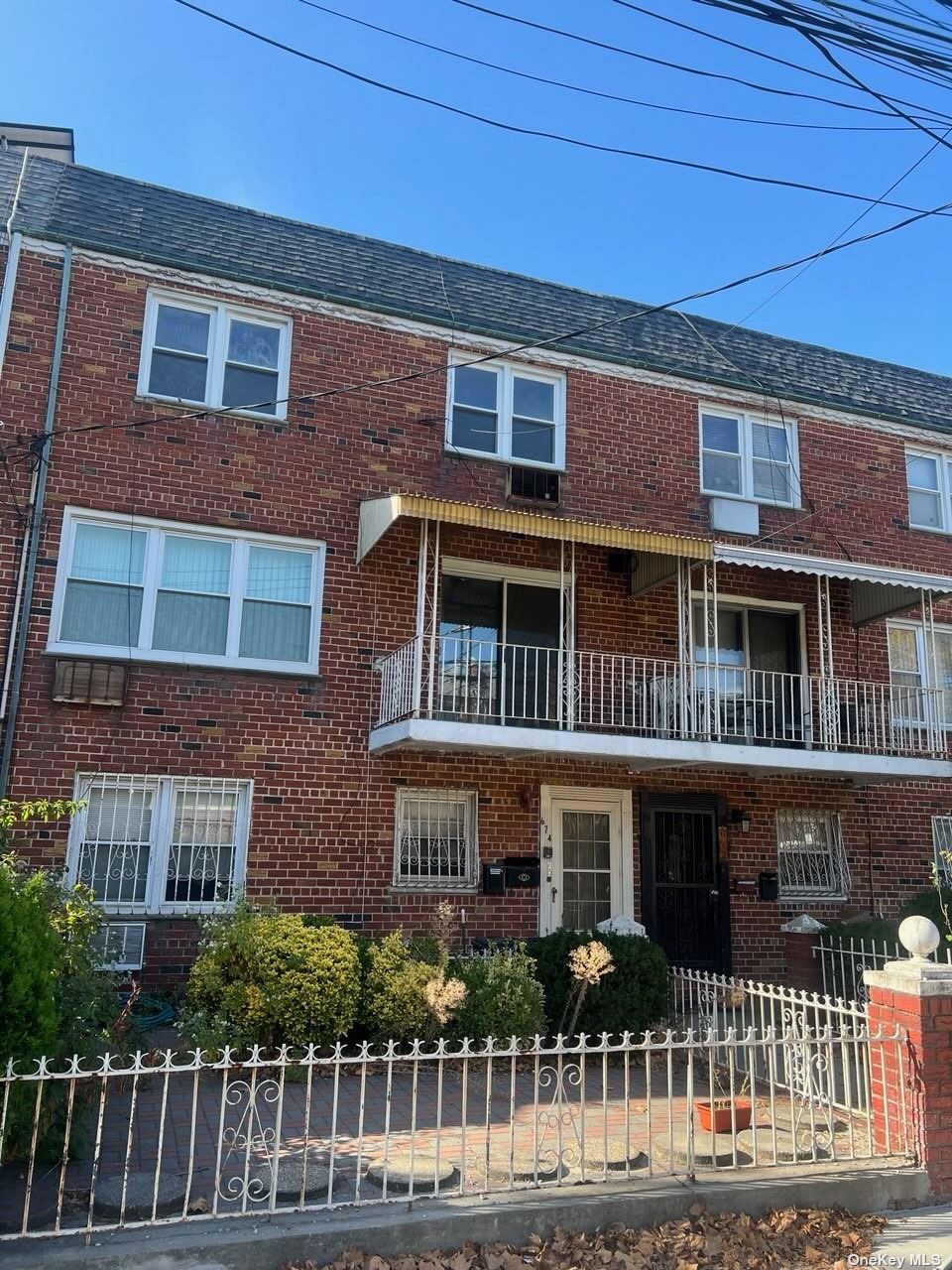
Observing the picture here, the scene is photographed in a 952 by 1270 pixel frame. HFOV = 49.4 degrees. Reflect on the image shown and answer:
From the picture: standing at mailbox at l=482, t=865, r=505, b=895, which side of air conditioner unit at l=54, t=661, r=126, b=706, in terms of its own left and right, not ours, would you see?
left

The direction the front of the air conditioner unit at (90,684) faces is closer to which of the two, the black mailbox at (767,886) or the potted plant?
the potted plant

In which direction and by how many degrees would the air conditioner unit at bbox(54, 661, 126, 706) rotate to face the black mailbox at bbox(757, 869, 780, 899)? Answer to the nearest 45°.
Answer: approximately 90° to its left

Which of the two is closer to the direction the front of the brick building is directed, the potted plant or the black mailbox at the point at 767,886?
the potted plant

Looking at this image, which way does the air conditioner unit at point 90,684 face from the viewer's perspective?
toward the camera

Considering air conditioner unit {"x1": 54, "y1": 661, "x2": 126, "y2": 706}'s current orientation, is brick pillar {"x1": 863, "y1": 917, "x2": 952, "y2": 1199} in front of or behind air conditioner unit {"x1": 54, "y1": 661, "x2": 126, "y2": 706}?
in front

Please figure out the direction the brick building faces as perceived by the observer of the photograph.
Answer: facing the viewer and to the right of the viewer

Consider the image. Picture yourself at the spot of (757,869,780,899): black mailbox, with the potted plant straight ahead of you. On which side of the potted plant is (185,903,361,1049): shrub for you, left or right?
right

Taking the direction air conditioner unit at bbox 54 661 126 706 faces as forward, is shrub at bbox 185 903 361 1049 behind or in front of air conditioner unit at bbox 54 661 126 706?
in front

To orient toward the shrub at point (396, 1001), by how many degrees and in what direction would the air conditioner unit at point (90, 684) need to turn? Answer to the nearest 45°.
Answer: approximately 45° to its left
